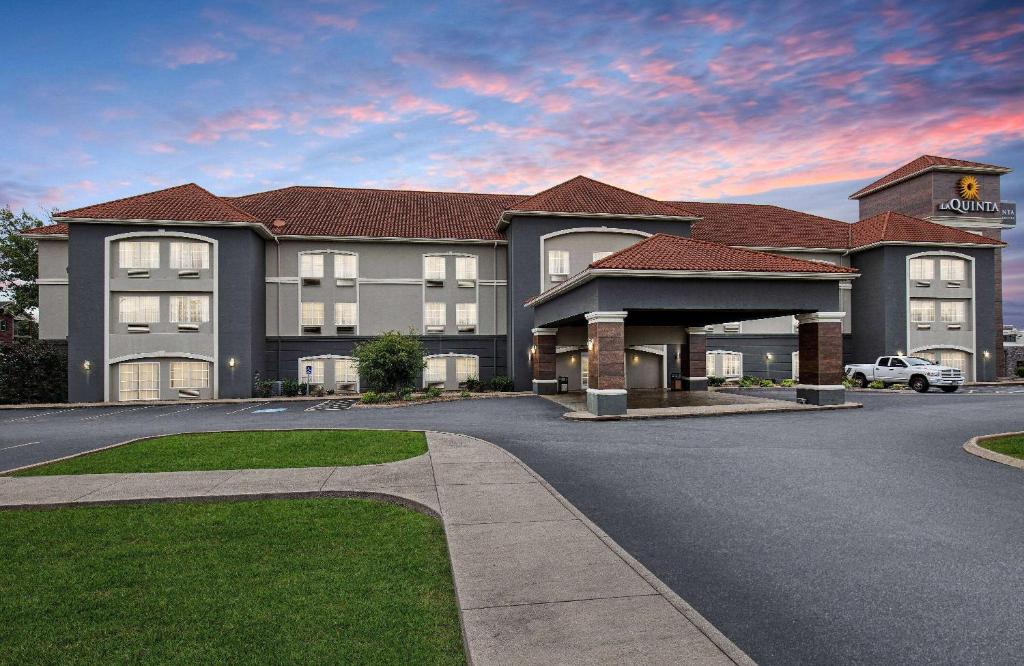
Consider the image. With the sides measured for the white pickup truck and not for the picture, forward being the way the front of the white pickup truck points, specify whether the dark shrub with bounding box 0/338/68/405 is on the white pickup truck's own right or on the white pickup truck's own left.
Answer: on the white pickup truck's own right

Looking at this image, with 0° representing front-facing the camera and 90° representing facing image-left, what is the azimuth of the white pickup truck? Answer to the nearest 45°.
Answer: approximately 315°
